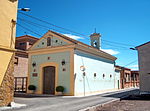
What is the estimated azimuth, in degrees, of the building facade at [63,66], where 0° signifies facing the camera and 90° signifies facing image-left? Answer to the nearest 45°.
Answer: approximately 45°

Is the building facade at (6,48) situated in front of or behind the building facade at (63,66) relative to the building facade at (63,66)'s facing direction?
in front
